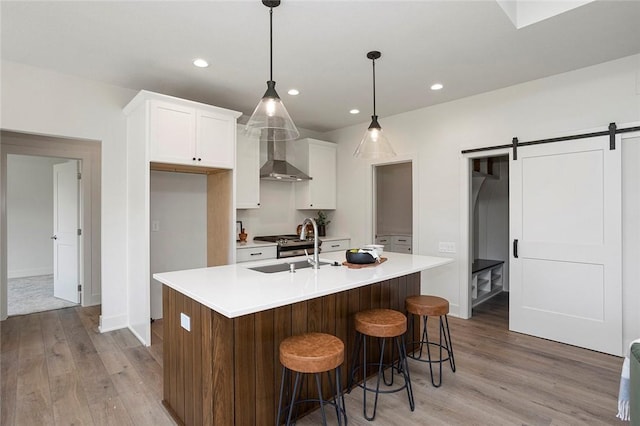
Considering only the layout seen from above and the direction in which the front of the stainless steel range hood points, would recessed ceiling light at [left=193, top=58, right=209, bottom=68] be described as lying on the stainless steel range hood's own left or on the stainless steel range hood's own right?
on the stainless steel range hood's own right

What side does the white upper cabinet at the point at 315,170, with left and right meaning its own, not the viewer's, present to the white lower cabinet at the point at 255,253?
right

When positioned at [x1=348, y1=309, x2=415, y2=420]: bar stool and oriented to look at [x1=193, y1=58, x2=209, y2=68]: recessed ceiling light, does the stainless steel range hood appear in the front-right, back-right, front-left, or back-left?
front-right

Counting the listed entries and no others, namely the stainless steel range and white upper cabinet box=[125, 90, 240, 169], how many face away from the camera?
0

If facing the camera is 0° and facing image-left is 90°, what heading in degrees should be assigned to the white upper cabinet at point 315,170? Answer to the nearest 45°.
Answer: approximately 315°

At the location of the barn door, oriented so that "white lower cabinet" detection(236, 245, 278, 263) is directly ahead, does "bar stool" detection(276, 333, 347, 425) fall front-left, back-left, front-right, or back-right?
front-left

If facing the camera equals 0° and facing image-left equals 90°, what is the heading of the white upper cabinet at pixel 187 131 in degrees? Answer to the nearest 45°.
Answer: approximately 315°

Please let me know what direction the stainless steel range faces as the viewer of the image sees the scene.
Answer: facing the viewer and to the right of the viewer
